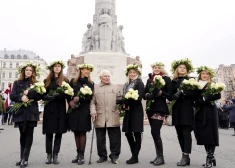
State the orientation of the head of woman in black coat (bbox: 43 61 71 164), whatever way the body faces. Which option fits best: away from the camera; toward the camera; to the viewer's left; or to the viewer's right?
toward the camera

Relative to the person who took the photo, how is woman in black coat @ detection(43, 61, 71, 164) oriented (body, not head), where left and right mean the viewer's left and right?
facing the viewer

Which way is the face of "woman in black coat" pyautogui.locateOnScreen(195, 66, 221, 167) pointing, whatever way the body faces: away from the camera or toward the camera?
toward the camera

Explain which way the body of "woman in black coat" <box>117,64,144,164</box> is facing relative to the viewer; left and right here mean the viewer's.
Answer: facing the viewer and to the left of the viewer

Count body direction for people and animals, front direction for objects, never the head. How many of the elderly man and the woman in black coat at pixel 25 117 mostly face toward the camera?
2

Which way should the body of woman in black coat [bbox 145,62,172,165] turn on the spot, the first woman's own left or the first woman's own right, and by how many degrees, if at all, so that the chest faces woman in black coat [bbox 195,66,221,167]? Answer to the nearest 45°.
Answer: approximately 135° to the first woman's own left

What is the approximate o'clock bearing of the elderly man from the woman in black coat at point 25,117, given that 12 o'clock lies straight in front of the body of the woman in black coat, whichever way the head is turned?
The elderly man is roughly at 9 o'clock from the woman in black coat.

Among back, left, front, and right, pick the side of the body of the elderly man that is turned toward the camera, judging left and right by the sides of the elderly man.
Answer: front

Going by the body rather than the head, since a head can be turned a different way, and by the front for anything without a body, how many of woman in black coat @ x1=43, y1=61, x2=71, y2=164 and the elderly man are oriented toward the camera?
2

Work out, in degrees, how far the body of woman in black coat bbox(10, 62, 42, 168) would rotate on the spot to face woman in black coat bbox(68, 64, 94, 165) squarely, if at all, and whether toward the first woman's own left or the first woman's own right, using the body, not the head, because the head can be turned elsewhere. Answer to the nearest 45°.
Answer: approximately 90° to the first woman's own left

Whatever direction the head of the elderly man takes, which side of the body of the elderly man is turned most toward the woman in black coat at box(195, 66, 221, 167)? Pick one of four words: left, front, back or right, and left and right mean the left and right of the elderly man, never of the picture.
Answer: left

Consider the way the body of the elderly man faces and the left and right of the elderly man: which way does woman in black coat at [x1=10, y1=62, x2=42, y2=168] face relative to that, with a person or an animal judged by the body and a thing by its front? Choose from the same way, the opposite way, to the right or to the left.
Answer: the same way

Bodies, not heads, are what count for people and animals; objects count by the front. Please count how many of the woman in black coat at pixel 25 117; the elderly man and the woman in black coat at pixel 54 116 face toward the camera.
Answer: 3

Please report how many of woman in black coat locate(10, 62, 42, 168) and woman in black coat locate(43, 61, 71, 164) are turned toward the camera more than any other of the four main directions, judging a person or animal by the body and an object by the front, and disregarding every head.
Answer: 2

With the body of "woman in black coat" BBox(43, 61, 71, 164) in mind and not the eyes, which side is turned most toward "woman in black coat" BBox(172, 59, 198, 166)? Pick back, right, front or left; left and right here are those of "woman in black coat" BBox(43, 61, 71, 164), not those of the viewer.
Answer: left
